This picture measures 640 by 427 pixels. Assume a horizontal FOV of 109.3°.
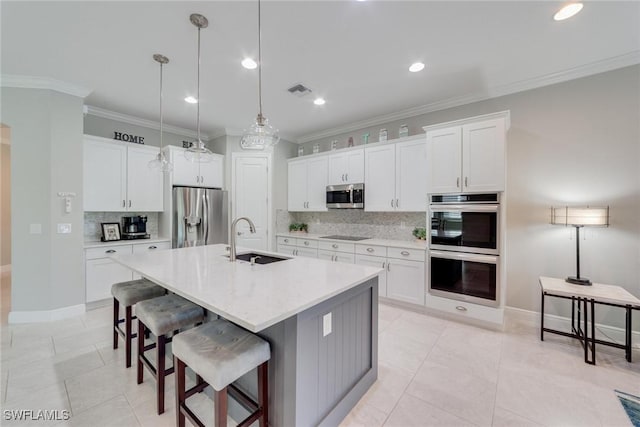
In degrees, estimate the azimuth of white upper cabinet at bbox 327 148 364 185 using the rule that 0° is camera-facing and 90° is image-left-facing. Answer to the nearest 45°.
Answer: approximately 45°

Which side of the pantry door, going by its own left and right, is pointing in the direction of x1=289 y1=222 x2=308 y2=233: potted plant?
left

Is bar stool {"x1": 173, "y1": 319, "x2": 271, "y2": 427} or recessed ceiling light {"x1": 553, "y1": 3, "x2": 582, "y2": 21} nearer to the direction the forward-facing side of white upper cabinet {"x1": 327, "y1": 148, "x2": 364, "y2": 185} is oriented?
the bar stool

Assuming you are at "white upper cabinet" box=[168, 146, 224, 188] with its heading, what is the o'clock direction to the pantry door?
The pantry door is roughly at 9 o'clock from the white upper cabinet.

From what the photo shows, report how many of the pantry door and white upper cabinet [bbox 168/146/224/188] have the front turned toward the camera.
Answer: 2

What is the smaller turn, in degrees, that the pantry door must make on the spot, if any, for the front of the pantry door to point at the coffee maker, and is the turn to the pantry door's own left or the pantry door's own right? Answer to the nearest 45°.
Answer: approximately 90° to the pantry door's own right

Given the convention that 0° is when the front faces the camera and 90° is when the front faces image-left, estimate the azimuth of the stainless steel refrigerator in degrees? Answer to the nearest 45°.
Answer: approximately 315°

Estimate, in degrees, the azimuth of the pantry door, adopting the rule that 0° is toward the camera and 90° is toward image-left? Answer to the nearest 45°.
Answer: approximately 0°
